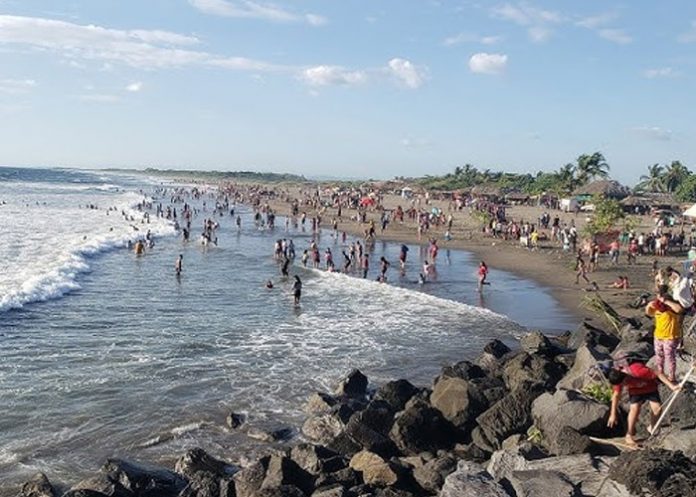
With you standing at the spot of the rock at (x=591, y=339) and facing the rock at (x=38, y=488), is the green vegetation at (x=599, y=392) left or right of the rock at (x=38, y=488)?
left

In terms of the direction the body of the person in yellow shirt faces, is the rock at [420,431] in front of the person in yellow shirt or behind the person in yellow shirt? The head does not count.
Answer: in front

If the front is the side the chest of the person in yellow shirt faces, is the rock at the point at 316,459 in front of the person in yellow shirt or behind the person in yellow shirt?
in front
